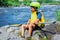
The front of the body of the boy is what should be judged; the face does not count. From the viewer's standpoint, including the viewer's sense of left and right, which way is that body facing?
facing the viewer and to the left of the viewer
